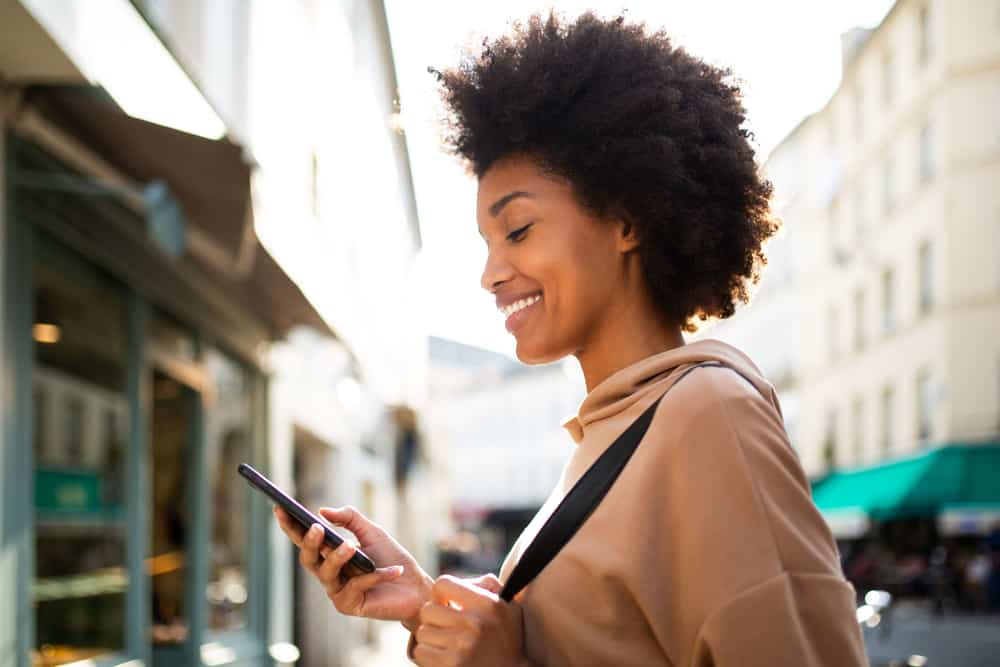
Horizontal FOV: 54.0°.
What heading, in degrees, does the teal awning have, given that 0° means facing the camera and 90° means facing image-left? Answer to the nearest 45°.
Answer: approximately 45°

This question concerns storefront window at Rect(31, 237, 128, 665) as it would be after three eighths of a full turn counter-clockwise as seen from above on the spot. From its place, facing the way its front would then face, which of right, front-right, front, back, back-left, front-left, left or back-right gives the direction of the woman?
back

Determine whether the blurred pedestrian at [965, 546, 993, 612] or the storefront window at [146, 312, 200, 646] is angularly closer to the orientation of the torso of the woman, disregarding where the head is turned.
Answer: the storefront window

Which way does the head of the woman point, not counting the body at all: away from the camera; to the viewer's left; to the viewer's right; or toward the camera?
to the viewer's left

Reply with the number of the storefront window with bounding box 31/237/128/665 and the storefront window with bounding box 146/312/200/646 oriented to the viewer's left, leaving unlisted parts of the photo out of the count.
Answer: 0

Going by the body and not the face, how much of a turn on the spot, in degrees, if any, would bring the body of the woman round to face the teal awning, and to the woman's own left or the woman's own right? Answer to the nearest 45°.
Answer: approximately 90° to the woman's own right

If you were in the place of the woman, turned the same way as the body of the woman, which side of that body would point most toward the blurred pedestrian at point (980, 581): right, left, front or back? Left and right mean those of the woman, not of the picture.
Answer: right

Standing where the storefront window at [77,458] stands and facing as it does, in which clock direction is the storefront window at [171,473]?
the storefront window at [171,473] is roughly at 8 o'clock from the storefront window at [77,458].

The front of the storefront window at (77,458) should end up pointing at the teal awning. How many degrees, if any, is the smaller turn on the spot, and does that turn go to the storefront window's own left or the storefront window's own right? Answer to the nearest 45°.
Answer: approximately 90° to the storefront window's own left

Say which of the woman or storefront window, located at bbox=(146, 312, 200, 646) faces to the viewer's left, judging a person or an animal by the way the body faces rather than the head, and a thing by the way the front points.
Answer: the woman

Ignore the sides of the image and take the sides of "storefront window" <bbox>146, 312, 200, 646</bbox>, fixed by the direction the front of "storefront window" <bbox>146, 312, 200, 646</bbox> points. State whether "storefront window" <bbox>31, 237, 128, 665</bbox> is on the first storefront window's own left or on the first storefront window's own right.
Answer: on the first storefront window's own right

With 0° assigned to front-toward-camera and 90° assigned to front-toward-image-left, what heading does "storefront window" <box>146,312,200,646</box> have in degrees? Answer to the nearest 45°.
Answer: approximately 315°

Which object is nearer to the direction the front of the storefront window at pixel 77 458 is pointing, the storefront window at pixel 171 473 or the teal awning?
the teal awning

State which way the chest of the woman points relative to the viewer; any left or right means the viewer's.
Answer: facing to the left of the viewer
